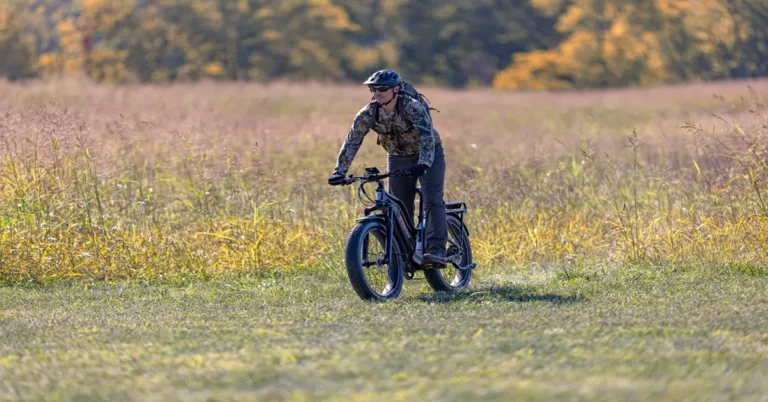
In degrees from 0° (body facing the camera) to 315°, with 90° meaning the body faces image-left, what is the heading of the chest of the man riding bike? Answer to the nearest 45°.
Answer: approximately 45°

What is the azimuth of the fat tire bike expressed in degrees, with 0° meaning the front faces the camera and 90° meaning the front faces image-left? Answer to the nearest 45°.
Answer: approximately 45°
